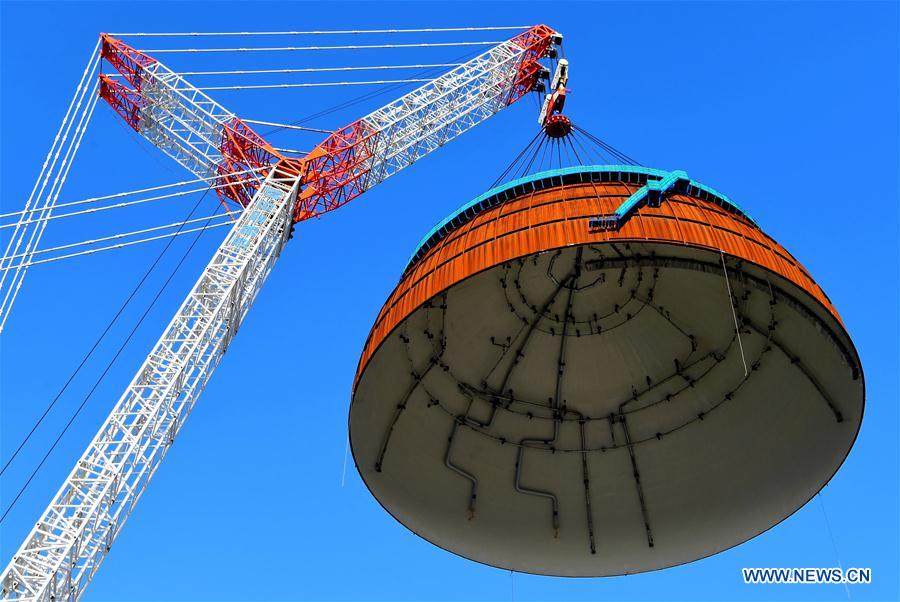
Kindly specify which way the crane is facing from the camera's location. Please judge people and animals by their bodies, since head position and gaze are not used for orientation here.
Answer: facing to the right of the viewer

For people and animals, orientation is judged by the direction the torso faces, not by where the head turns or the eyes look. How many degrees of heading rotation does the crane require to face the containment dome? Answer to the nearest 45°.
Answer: approximately 45° to its right
